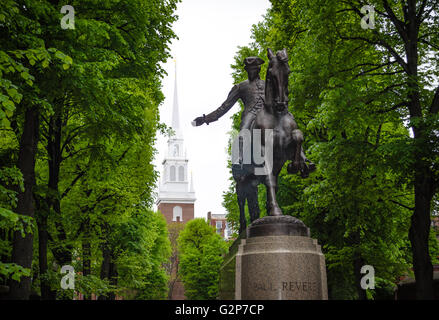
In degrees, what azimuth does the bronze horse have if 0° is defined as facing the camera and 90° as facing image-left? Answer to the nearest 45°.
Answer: approximately 0°
